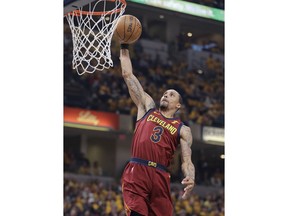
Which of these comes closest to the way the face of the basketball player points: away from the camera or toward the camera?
toward the camera

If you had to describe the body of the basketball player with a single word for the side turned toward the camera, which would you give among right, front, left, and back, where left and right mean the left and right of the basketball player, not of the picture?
front
